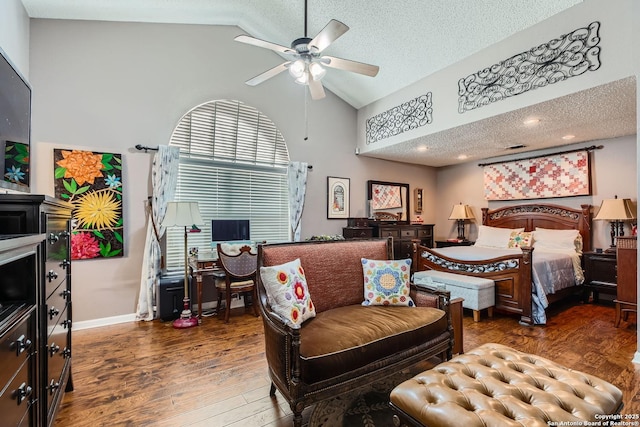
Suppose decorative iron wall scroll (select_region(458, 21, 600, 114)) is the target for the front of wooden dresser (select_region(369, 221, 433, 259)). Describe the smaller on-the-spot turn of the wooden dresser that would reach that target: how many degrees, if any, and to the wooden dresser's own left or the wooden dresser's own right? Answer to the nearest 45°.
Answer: approximately 45° to the wooden dresser's own left

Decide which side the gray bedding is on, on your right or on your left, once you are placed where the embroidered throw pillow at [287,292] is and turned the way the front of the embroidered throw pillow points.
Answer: on your left

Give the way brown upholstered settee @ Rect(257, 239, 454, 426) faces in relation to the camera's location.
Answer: facing the viewer and to the right of the viewer

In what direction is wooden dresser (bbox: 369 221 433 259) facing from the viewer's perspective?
toward the camera

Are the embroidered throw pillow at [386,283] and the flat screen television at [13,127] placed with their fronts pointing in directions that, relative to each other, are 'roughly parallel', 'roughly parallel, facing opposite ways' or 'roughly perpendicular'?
roughly perpendicular

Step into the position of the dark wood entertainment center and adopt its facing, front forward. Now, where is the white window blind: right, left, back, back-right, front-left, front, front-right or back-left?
left

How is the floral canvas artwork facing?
toward the camera

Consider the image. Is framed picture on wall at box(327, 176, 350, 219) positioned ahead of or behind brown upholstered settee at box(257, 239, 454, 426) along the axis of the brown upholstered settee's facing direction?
behind

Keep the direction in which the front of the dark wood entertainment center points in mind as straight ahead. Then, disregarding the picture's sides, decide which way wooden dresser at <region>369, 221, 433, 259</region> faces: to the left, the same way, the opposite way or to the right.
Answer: to the right

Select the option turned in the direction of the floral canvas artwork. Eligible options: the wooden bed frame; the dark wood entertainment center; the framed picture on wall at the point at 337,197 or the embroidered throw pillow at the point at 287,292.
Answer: the wooden bed frame

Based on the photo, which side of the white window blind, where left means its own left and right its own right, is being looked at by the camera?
front

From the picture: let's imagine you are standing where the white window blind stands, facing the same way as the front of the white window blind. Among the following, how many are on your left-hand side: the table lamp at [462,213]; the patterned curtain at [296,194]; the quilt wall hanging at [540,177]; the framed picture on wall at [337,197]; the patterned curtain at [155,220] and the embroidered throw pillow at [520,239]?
5

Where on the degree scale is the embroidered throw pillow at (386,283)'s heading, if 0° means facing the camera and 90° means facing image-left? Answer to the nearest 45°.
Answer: approximately 0°
